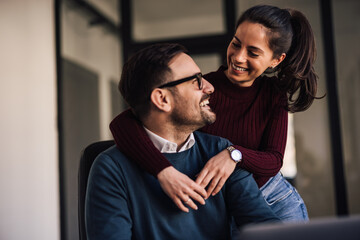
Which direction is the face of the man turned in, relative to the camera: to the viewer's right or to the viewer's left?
to the viewer's right

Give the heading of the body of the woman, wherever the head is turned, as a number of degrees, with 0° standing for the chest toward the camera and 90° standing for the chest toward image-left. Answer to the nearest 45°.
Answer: approximately 45°

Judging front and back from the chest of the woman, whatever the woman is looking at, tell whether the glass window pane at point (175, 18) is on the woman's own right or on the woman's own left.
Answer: on the woman's own right

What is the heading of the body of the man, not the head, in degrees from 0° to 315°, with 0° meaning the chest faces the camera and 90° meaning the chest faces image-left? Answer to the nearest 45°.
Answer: approximately 315°

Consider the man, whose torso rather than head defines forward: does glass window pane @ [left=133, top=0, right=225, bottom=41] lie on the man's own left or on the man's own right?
on the man's own left
